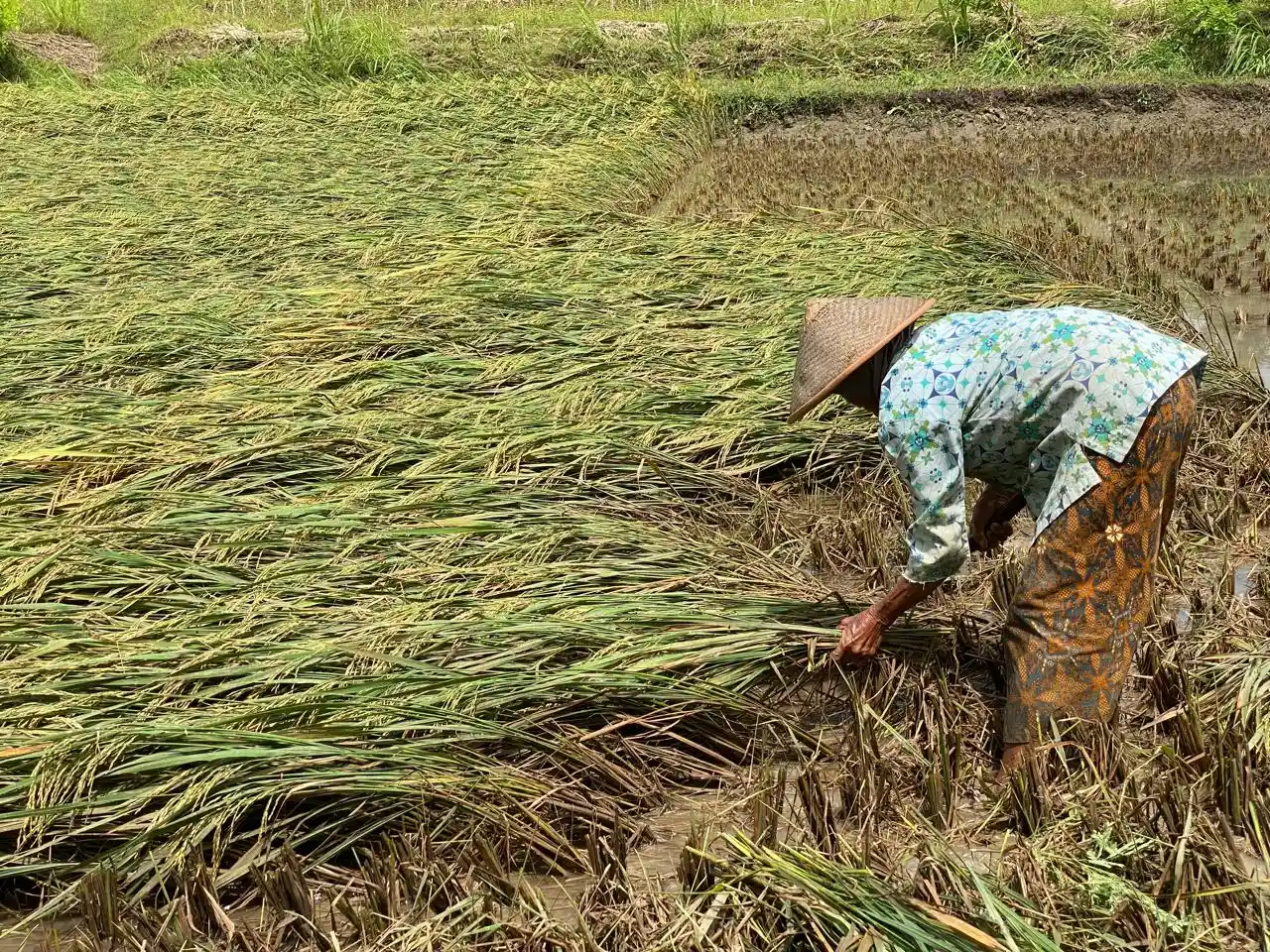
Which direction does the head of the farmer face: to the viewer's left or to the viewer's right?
to the viewer's left

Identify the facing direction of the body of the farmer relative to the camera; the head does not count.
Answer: to the viewer's left

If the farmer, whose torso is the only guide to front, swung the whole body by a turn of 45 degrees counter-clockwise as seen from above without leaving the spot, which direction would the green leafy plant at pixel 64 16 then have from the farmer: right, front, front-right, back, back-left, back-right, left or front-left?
right

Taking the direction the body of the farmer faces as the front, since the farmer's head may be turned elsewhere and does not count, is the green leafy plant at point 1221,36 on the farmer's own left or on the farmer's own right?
on the farmer's own right
